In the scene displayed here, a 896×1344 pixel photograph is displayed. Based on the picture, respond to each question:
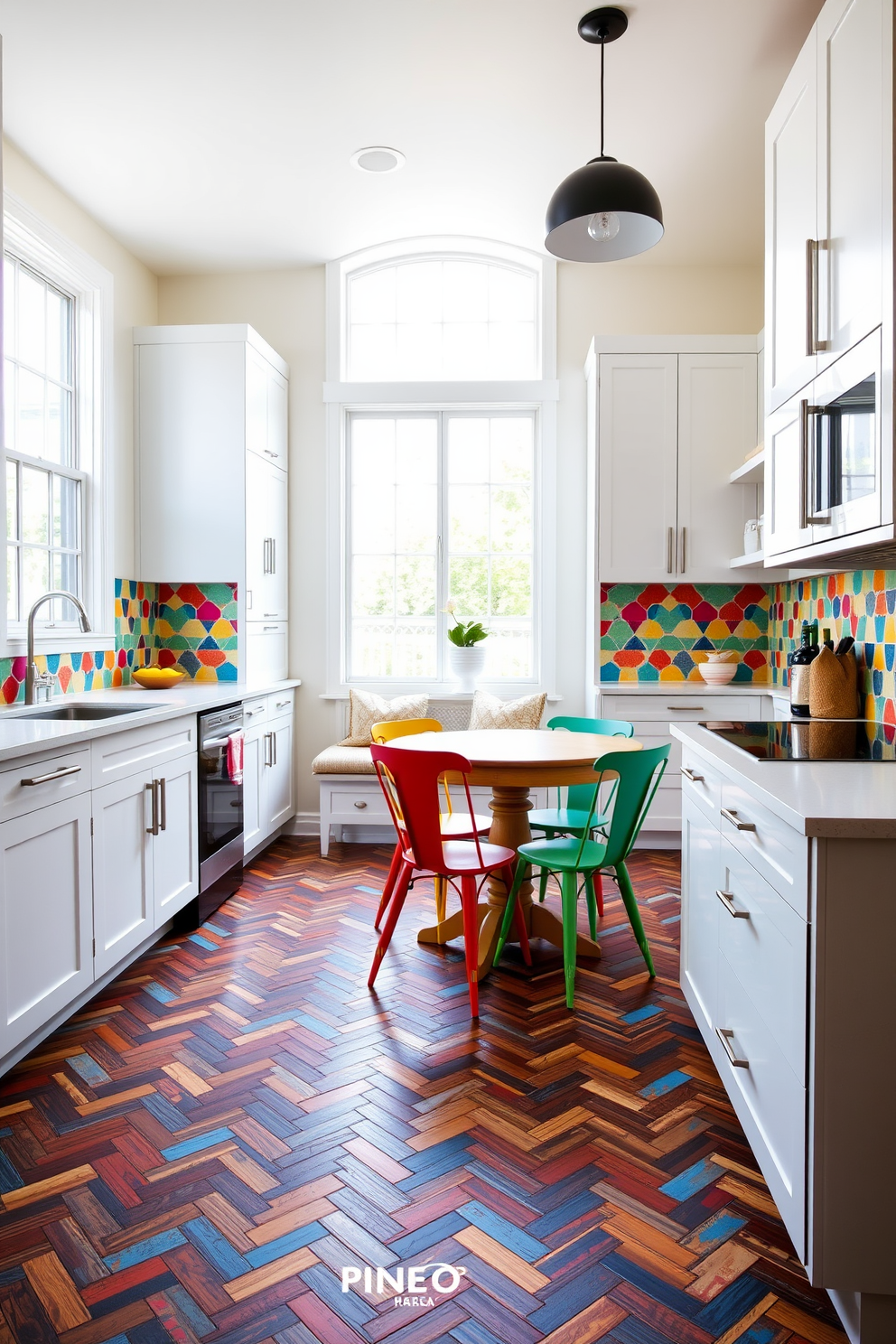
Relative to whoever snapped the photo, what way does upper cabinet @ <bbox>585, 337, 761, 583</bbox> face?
facing the viewer

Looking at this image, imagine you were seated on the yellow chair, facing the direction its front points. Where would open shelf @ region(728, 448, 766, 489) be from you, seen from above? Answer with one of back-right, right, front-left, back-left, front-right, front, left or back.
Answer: left

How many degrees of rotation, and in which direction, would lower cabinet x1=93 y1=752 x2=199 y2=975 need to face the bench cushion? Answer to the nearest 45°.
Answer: approximately 90° to its left

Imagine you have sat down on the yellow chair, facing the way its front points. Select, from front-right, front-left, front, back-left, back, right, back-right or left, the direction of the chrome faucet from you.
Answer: back-right

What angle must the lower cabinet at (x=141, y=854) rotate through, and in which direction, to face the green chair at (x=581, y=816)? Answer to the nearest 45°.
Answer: approximately 45° to its left

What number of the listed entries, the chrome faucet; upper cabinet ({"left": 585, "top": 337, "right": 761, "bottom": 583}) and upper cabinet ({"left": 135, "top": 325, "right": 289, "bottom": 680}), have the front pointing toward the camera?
1

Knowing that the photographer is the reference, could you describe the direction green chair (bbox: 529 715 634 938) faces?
facing the viewer and to the left of the viewer

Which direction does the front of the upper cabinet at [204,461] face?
to the viewer's right

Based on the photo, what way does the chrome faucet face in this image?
to the viewer's right

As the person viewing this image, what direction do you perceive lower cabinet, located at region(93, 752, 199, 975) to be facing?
facing the viewer and to the right of the viewer

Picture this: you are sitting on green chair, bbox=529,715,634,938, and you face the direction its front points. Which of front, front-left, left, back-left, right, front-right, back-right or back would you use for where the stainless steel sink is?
front-right

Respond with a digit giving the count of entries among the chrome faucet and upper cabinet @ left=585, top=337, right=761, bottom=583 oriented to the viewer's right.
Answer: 1

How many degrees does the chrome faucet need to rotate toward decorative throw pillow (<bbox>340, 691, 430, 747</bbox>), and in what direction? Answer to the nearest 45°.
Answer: approximately 45° to its left

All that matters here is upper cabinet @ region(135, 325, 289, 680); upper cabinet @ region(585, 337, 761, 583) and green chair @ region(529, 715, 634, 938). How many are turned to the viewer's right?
1
